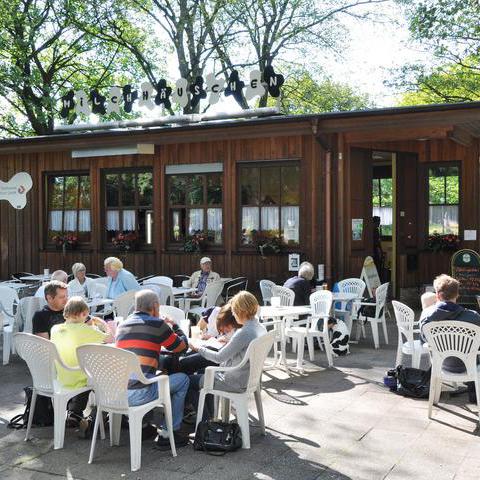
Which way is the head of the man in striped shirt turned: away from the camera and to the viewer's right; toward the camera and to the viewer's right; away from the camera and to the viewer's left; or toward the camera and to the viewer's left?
away from the camera and to the viewer's right

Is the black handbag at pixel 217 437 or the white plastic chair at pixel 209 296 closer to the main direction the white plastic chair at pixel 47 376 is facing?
the white plastic chair

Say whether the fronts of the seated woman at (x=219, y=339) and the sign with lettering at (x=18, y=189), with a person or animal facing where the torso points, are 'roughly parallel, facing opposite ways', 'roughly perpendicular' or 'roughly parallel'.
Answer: roughly perpendicular

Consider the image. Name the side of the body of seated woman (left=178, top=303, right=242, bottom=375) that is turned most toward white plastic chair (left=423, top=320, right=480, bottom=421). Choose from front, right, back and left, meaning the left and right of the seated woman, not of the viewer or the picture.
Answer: back

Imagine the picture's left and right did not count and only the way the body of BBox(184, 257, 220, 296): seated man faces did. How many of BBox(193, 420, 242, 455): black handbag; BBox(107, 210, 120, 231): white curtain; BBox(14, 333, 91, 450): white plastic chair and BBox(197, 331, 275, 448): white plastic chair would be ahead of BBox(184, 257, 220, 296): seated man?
3

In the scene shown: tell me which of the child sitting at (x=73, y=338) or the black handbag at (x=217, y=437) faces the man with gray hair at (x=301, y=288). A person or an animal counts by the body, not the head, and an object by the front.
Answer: the child sitting

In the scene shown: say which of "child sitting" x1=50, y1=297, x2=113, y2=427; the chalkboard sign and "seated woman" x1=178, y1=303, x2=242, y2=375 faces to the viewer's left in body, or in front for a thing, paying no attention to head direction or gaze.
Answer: the seated woman

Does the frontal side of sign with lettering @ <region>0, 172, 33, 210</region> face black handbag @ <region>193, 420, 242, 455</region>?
yes

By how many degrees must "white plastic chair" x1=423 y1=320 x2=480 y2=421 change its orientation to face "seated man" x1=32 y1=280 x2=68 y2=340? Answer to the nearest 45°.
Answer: approximately 90° to its left
